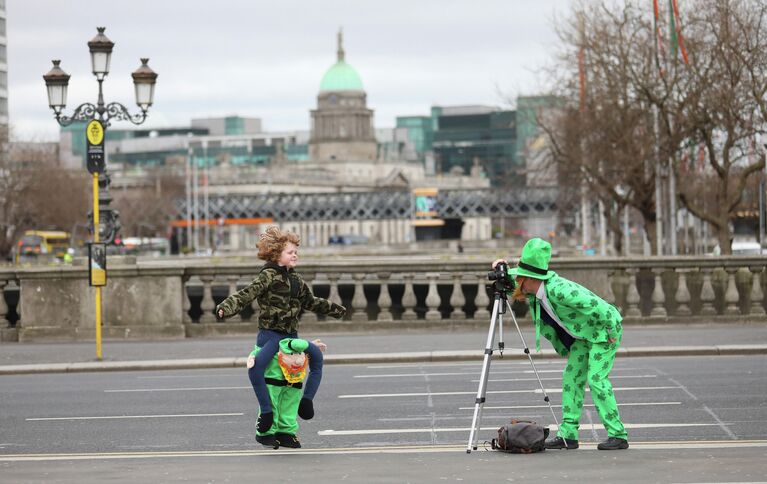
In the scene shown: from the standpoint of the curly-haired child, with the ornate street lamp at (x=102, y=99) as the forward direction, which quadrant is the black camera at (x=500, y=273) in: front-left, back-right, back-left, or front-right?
back-right

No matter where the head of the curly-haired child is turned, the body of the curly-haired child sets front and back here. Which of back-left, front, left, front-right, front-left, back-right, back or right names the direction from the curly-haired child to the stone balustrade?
back-left

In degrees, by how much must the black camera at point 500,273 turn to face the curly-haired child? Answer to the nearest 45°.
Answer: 0° — it already faces them

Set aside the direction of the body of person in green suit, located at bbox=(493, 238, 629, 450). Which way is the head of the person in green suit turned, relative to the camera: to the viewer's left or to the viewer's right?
to the viewer's left

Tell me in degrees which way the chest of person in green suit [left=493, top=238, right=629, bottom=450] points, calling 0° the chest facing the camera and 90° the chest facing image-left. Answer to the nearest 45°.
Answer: approximately 90°

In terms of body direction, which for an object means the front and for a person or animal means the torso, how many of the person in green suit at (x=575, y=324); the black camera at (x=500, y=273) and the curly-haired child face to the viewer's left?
2

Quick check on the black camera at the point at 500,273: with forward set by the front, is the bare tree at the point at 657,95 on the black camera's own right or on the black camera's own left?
on the black camera's own right

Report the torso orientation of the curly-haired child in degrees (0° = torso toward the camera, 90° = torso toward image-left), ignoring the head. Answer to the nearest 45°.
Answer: approximately 315°

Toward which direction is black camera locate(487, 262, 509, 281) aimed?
to the viewer's left
